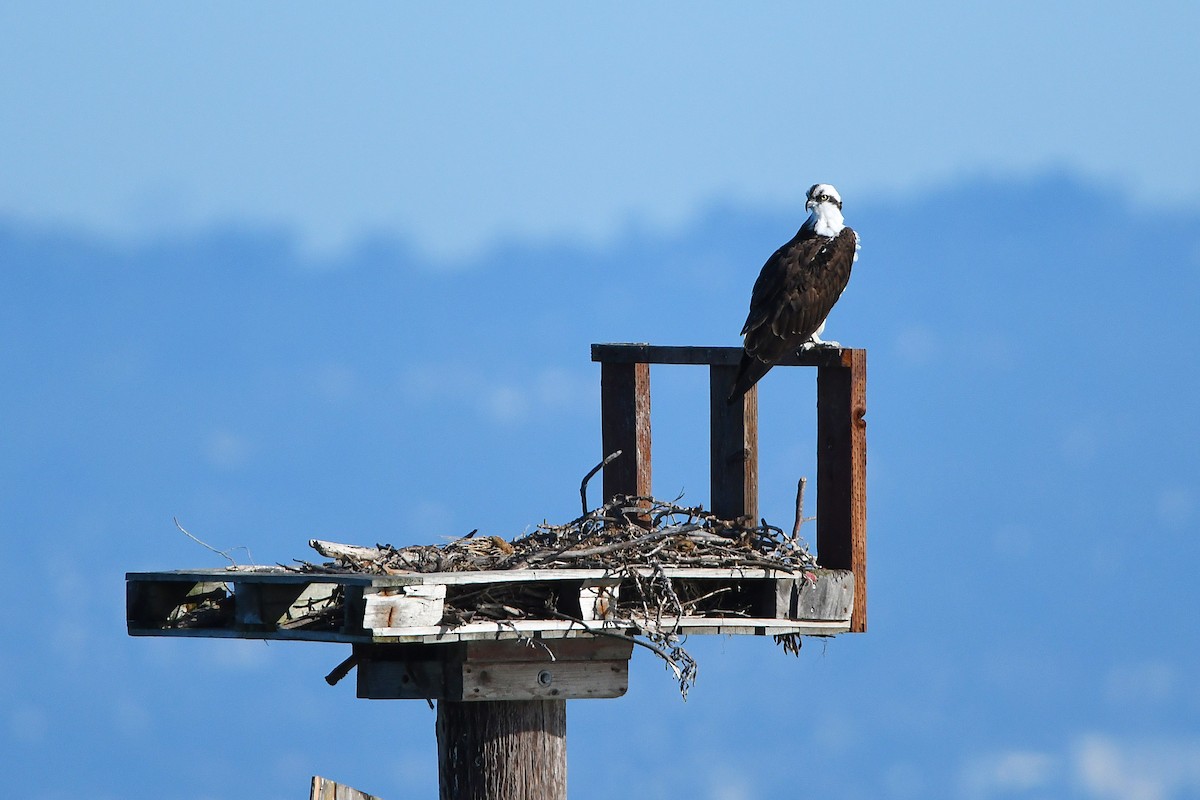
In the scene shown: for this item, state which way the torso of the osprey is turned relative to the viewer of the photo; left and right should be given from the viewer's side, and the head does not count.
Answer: facing away from the viewer and to the right of the viewer

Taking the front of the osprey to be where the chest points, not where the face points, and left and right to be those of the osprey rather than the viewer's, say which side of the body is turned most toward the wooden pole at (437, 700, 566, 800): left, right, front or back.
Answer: back

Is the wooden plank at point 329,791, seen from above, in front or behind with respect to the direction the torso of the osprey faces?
behind

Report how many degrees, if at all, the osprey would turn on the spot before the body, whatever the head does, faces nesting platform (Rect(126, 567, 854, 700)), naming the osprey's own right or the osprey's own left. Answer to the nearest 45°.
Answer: approximately 180°
